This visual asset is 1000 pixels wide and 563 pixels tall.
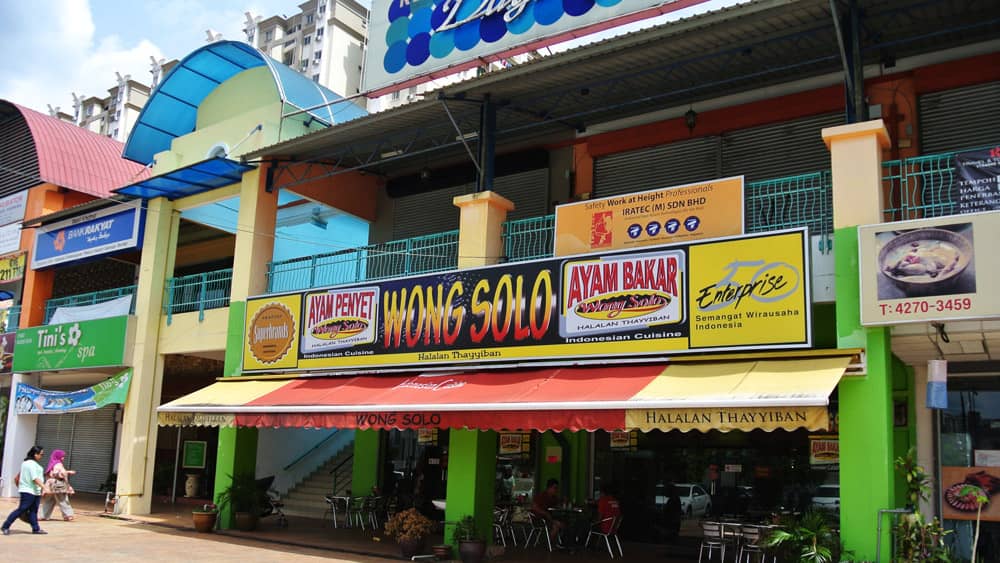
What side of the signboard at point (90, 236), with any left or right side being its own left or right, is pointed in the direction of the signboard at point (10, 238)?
right

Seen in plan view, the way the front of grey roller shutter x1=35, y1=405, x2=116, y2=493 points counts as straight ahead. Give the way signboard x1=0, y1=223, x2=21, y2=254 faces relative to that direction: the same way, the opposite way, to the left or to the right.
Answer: the same way

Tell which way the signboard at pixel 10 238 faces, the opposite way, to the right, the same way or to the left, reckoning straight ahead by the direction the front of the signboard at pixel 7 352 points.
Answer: the same way

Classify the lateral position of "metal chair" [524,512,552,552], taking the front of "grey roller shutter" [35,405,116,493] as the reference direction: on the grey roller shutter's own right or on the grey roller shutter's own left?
on the grey roller shutter's own left

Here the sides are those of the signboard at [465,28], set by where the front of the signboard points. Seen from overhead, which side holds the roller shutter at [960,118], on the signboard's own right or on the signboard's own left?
on the signboard's own left

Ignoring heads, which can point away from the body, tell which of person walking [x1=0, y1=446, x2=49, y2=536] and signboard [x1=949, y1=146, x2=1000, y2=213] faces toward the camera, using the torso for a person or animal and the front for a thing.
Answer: the signboard

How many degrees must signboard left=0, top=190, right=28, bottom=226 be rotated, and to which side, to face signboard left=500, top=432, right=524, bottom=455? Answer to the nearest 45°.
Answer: approximately 90° to its left

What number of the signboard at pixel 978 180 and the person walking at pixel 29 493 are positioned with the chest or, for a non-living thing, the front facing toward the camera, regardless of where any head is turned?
1

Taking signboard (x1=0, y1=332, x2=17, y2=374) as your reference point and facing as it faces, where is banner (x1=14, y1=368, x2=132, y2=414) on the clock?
banner (x1=14, y1=368, x2=132, y2=414) is roughly at 10 o'clock from signboard (x1=0, y1=332, x2=17, y2=374).

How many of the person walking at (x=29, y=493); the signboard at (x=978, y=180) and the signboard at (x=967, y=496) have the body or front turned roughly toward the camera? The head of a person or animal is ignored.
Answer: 2
